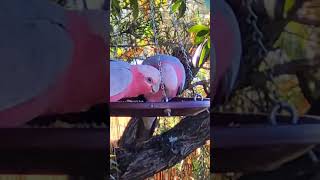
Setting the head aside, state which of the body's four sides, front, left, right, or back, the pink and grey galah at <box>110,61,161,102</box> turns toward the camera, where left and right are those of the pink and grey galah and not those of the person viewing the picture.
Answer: right
